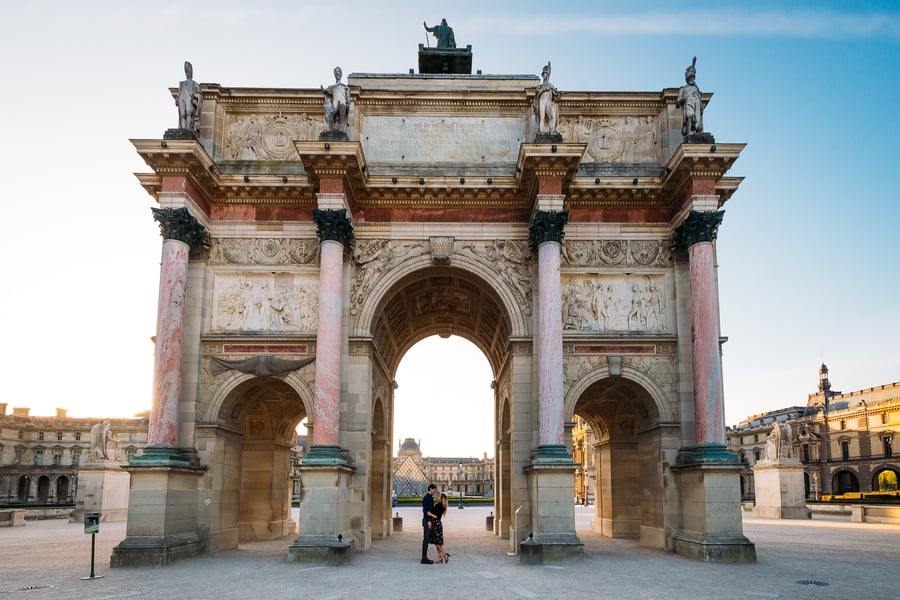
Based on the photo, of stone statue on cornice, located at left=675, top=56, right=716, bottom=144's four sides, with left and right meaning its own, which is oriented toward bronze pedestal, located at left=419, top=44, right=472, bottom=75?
right

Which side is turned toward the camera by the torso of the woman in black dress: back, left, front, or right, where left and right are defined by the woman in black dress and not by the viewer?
left

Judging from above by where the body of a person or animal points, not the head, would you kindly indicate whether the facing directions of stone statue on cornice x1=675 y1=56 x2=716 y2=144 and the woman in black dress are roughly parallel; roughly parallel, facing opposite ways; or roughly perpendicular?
roughly perpendicular

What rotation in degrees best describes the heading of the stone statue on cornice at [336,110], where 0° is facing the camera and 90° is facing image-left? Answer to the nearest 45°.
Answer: approximately 0°

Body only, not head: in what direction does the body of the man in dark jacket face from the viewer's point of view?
to the viewer's right

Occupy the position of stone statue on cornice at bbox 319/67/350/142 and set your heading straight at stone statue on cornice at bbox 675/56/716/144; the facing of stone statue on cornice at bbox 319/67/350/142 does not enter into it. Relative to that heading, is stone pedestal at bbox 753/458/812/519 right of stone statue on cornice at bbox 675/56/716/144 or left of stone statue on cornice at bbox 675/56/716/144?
left

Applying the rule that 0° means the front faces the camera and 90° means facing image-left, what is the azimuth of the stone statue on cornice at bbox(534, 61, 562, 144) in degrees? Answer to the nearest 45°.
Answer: approximately 0°

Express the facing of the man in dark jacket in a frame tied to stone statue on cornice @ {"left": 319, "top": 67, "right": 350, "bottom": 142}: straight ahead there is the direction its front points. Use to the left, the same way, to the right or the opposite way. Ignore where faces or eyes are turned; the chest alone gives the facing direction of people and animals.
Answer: to the left

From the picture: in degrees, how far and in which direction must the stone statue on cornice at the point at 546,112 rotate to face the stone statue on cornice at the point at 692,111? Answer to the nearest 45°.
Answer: approximately 90° to its left

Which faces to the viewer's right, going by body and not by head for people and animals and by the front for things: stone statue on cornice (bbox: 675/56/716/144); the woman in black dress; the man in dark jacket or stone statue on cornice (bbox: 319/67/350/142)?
the man in dark jacket

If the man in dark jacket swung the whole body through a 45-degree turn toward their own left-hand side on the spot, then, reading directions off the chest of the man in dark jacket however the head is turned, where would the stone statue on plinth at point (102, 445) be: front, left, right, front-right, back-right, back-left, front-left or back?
left

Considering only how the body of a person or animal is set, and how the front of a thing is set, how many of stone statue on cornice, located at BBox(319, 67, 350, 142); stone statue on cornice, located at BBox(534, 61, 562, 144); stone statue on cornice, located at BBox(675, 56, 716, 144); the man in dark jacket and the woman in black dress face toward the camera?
3
